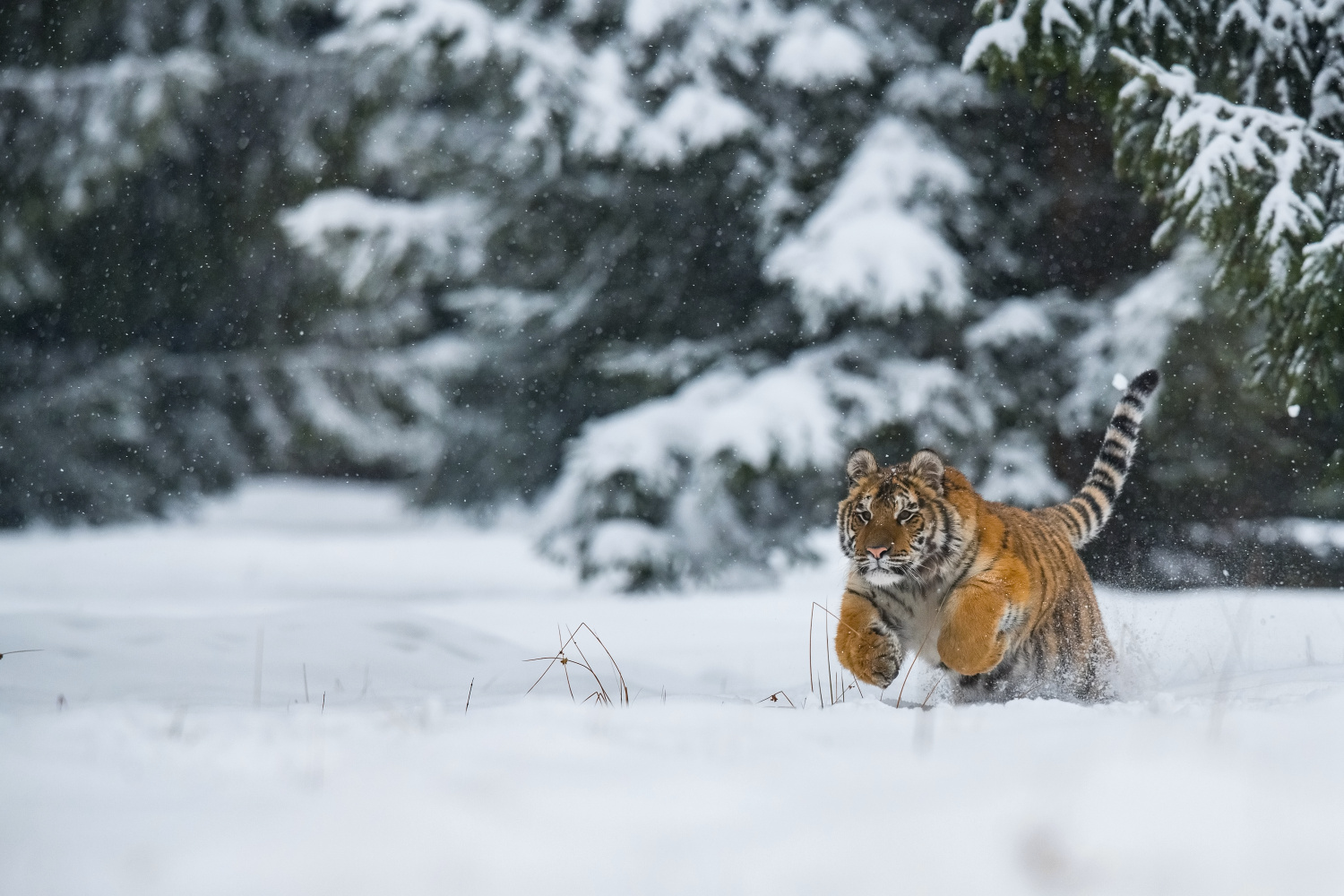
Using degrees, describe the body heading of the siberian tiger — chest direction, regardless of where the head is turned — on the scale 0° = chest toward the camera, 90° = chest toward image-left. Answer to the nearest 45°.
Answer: approximately 45°
